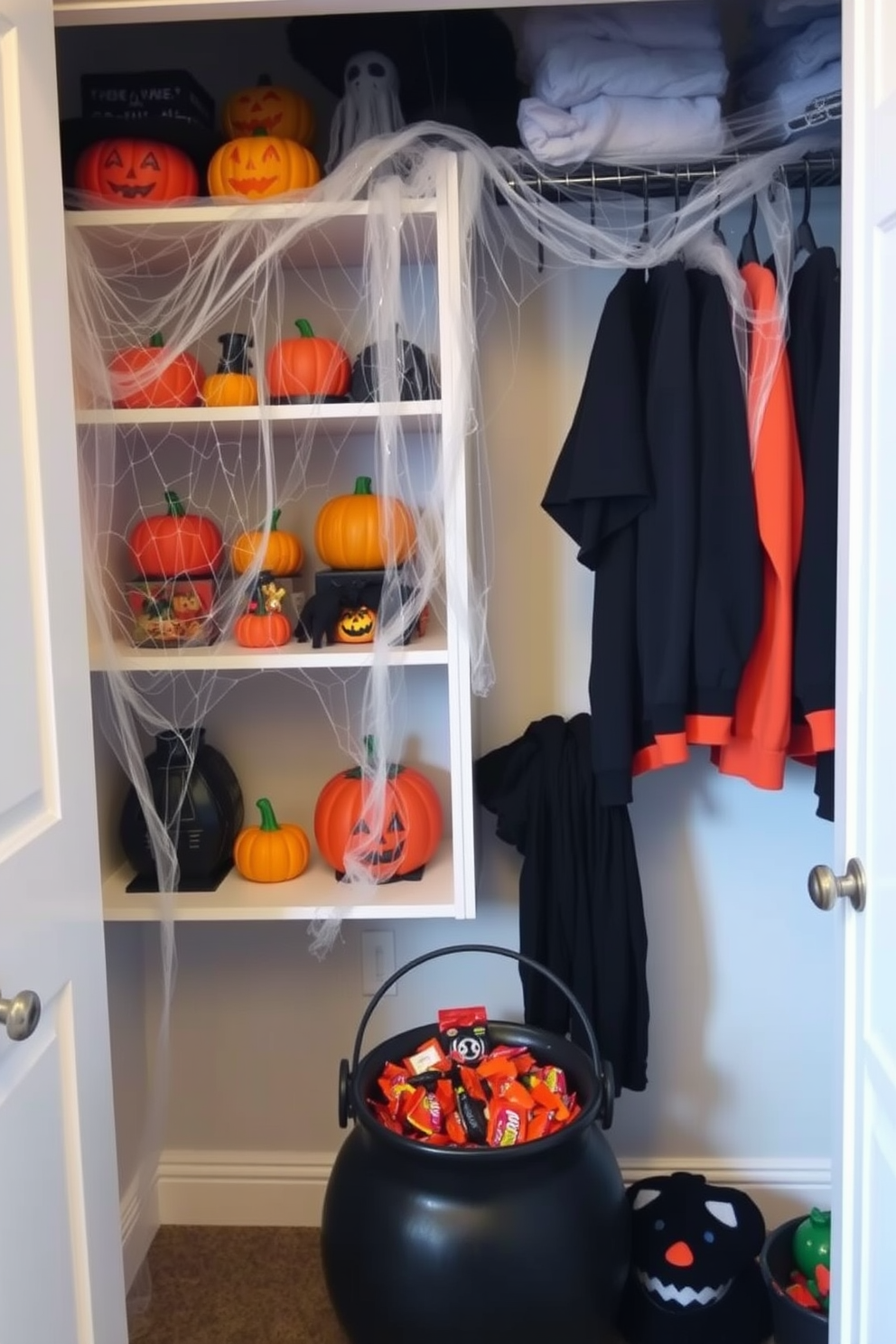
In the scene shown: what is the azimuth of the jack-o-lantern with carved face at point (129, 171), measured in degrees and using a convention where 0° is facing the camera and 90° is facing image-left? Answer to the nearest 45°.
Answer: approximately 0°

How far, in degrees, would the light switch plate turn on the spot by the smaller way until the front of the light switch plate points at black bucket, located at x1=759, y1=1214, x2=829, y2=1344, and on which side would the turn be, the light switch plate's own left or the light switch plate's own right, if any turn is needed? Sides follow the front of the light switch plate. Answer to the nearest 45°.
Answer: approximately 45° to the light switch plate's own left

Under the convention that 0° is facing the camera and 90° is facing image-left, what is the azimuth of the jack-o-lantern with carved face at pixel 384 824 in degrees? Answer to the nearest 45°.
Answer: approximately 0°

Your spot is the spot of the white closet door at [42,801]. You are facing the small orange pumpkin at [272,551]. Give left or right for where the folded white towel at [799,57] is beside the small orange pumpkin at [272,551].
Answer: right
